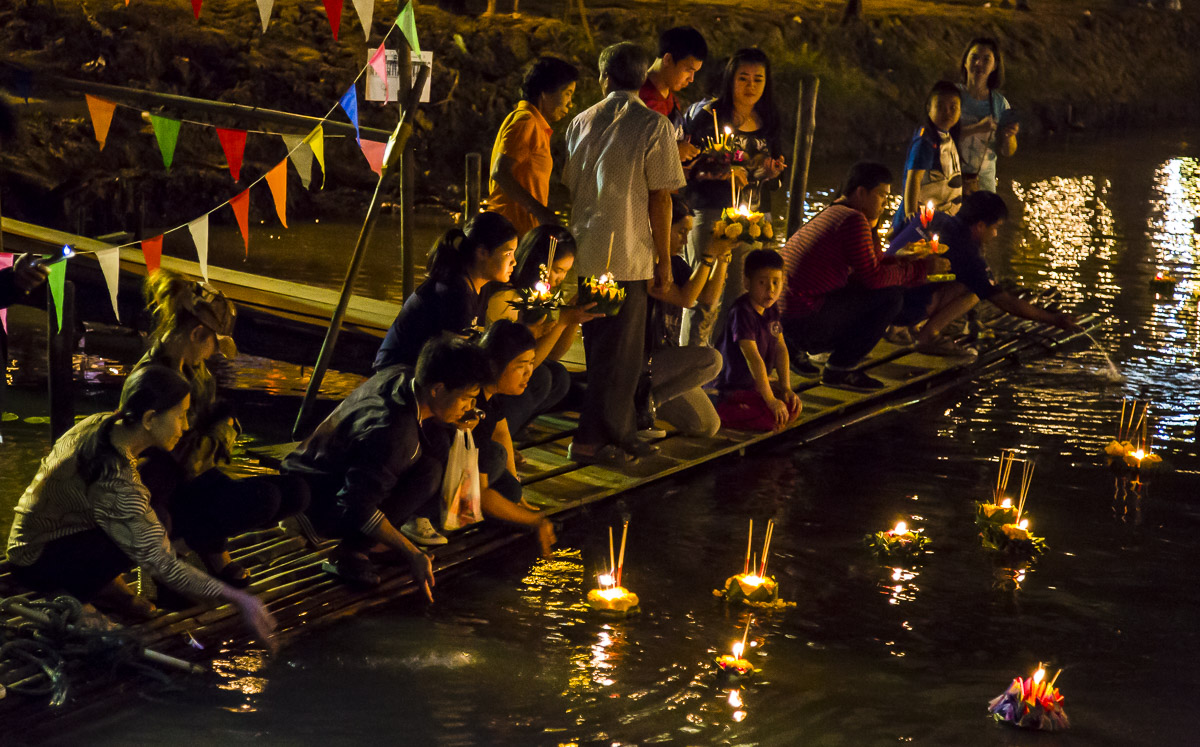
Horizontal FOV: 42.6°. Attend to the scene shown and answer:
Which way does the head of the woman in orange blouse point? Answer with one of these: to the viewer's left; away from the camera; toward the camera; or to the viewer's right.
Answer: to the viewer's right

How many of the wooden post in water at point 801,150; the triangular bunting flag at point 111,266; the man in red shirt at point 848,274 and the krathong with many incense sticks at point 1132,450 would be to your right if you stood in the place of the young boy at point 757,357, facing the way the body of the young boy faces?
1

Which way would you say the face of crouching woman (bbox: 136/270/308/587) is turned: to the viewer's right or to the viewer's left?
to the viewer's right

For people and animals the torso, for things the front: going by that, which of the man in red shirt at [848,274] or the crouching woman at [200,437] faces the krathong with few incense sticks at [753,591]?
the crouching woman

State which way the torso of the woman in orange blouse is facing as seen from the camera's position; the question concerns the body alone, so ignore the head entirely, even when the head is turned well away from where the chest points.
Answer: to the viewer's right

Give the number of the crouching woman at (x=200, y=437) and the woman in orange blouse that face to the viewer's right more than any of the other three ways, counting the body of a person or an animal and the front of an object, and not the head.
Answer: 2

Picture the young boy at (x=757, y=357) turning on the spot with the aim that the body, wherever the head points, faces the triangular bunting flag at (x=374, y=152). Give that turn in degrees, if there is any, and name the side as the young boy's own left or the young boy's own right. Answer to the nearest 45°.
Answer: approximately 135° to the young boy's own right

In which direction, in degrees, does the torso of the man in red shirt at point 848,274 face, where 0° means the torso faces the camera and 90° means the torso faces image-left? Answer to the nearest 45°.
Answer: approximately 270°

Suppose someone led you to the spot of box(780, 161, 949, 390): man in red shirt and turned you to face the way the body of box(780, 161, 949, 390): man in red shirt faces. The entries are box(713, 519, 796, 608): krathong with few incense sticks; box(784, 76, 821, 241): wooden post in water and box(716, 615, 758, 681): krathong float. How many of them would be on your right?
2

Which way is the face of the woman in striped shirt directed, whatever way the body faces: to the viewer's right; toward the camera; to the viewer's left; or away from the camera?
to the viewer's right

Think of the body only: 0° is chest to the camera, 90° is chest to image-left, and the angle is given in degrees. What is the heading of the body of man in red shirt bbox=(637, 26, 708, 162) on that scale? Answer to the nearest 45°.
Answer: approximately 315°

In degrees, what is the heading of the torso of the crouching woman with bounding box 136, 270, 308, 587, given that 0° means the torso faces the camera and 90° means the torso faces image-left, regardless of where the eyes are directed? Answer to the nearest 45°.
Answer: approximately 270°

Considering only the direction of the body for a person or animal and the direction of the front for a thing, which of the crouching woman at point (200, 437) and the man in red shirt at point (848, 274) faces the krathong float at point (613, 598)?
the crouching woman

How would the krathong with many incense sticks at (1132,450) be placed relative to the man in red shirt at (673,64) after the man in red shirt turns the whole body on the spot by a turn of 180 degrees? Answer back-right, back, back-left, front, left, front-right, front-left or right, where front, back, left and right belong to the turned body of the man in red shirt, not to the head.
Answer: back-right

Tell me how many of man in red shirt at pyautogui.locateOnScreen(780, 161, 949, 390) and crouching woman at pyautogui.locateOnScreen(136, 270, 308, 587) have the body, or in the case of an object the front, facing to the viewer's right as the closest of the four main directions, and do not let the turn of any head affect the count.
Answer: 2
